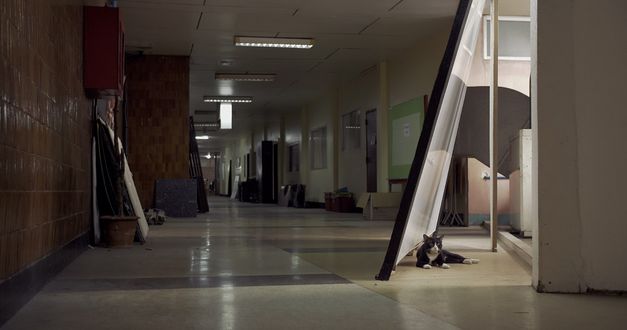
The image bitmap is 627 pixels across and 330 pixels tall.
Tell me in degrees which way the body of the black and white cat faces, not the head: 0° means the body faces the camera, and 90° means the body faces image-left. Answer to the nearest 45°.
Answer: approximately 45°

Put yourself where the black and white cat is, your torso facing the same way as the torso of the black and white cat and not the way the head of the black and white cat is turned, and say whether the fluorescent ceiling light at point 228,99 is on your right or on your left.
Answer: on your right

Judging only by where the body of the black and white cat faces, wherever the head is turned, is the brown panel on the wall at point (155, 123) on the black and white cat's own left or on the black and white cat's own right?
on the black and white cat's own right

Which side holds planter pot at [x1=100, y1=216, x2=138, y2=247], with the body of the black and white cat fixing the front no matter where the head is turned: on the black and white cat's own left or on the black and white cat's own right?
on the black and white cat's own right

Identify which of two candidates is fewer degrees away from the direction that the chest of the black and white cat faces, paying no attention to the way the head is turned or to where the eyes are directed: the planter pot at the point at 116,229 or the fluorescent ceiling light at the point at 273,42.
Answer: the planter pot

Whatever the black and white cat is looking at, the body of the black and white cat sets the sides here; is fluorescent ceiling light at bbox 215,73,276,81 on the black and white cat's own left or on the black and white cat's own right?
on the black and white cat's own right

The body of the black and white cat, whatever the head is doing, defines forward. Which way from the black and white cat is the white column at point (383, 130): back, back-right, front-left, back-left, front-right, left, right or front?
back-right

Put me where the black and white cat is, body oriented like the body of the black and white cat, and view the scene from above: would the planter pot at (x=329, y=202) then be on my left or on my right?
on my right
